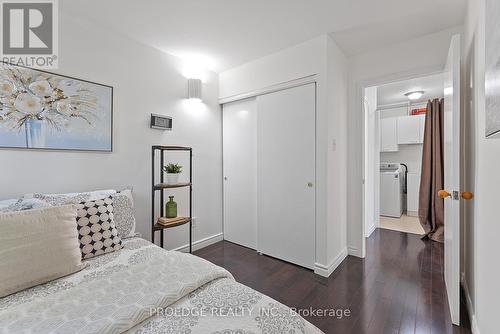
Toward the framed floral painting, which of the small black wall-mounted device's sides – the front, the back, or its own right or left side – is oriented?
right

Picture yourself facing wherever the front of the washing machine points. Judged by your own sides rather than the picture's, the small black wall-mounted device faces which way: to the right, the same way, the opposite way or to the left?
to the left

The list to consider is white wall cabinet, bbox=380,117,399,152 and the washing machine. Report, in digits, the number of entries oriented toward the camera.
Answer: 2

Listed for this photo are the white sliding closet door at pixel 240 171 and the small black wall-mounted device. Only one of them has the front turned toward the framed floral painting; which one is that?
the white sliding closet door

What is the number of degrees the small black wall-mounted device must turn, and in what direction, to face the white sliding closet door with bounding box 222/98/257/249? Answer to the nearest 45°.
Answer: approximately 45° to its left

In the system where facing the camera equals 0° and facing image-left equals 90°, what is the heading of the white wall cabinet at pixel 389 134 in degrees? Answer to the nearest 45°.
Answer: approximately 0°

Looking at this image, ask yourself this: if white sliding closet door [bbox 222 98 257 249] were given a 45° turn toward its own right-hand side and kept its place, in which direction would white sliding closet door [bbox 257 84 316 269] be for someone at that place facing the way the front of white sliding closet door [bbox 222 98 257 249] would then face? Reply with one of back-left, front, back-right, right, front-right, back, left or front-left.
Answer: back-left

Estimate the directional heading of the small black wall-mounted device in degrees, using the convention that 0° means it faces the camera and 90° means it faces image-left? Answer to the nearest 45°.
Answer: approximately 315°

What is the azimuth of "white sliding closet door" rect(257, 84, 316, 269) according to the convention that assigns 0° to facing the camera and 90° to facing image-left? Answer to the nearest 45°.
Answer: approximately 45°

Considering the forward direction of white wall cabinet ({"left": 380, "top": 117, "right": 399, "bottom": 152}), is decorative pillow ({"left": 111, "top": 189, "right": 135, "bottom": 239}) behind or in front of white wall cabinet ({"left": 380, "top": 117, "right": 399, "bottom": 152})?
in front

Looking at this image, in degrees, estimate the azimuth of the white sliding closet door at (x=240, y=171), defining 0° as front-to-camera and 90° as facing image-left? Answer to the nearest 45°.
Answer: approximately 45°

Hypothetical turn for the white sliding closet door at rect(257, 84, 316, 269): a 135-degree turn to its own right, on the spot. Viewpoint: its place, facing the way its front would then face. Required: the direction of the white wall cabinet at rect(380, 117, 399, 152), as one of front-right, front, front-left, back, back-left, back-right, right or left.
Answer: front-right

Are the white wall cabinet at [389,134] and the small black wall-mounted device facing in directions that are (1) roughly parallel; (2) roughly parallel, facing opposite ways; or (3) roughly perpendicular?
roughly perpendicular

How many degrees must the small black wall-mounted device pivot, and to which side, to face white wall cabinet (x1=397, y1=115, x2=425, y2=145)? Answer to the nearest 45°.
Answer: approximately 45° to its left
